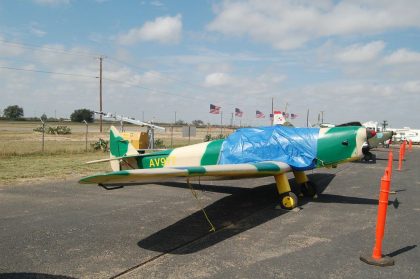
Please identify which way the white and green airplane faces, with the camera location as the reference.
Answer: facing the viewer and to the right of the viewer

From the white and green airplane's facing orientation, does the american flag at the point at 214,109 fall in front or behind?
behind

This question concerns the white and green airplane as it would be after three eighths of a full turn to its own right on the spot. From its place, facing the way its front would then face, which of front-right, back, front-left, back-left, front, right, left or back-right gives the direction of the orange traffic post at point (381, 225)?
left
